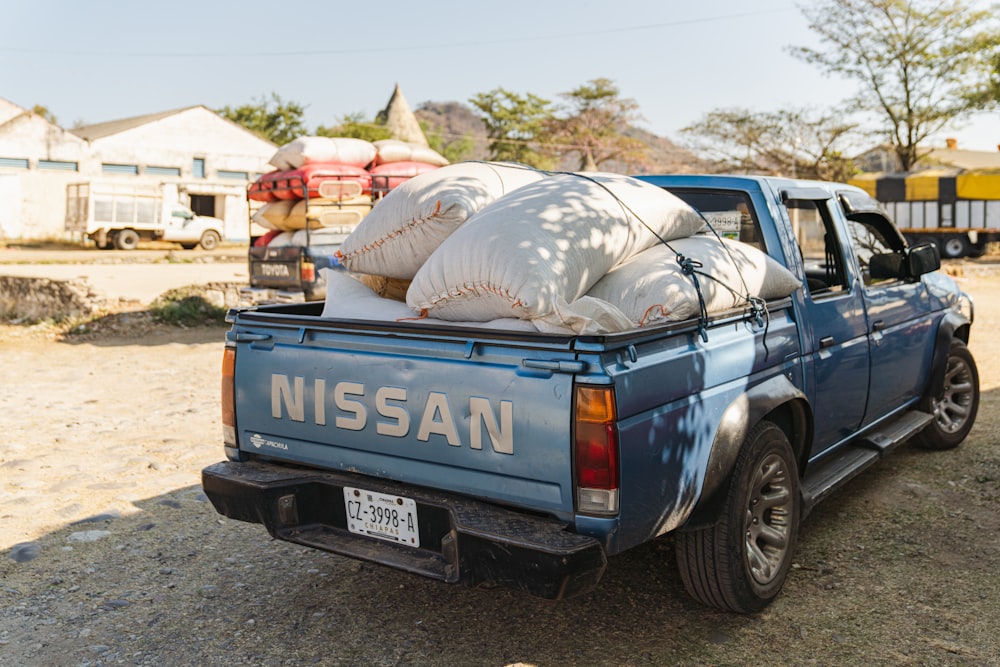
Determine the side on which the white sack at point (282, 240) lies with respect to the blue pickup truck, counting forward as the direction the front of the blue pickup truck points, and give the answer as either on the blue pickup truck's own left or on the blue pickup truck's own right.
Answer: on the blue pickup truck's own left

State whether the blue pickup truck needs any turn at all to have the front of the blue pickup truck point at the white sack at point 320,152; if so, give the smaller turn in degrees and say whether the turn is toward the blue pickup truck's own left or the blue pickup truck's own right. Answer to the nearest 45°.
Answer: approximately 45° to the blue pickup truck's own left

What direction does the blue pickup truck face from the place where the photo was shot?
facing away from the viewer and to the right of the viewer

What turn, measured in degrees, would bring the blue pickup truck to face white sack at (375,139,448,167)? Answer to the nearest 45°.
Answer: approximately 45° to its left

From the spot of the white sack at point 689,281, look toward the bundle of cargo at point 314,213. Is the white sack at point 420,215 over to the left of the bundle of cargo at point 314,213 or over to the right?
left
